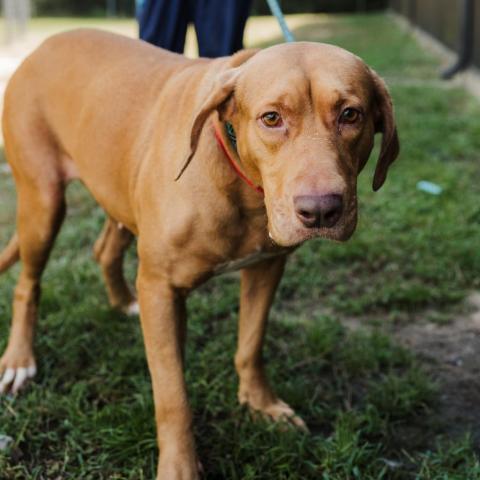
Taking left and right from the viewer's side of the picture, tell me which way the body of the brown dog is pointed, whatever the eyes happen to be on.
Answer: facing the viewer and to the right of the viewer
